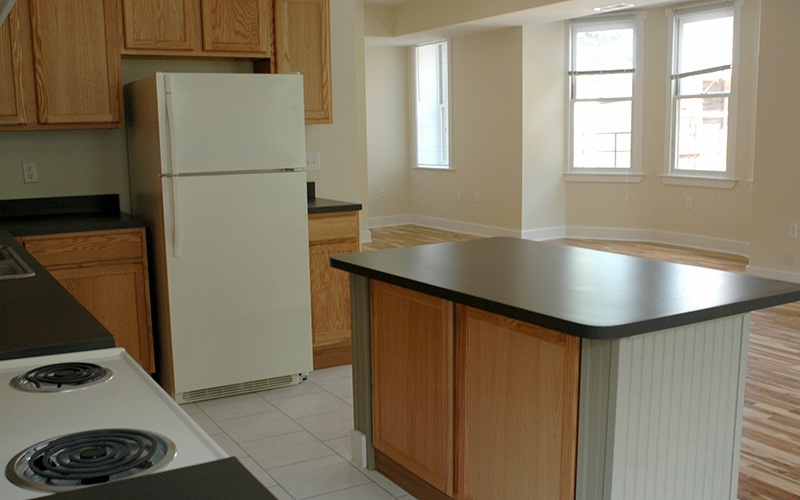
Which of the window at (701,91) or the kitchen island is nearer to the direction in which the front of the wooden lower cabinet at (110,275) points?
the kitchen island

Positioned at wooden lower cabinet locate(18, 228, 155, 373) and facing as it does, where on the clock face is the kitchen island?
The kitchen island is roughly at 11 o'clock from the wooden lower cabinet.

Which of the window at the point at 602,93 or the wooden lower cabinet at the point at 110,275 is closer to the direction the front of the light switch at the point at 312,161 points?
the wooden lower cabinet

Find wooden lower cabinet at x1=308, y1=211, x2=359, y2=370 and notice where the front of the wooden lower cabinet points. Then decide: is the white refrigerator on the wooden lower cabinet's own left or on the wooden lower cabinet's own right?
on the wooden lower cabinet's own right

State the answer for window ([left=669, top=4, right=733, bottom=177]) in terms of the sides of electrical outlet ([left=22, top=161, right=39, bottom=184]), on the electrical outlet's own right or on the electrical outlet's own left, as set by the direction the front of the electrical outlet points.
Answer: on the electrical outlet's own left

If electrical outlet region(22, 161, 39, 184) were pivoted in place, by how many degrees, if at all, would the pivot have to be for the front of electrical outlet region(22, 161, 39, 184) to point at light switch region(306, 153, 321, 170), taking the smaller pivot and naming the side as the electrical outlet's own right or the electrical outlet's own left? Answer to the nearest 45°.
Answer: approximately 90° to the electrical outlet's own left

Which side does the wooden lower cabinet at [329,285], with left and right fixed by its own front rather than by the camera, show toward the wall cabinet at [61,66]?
right
